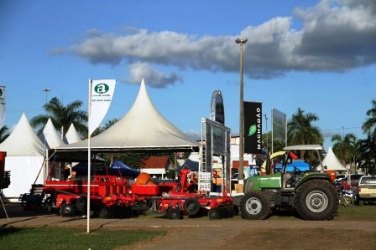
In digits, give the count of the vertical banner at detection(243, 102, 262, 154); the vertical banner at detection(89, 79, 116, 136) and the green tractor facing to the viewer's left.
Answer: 1

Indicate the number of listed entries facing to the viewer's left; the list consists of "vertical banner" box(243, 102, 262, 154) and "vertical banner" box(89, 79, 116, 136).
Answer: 0

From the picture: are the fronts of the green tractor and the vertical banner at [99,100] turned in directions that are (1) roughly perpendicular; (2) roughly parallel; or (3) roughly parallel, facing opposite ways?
roughly perpendicular

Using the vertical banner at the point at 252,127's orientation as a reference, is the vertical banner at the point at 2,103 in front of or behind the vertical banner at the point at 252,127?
in front

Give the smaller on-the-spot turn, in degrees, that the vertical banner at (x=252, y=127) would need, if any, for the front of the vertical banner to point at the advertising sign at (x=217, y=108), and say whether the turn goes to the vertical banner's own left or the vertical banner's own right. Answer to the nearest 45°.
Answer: approximately 45° to the vertical banner's own right

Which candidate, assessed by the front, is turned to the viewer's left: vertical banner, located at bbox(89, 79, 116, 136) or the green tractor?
the green tractor

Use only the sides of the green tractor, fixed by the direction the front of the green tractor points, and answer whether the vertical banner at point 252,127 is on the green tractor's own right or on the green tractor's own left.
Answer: on the green tractor's own right

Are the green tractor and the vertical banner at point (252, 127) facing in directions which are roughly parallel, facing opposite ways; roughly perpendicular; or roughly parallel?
roughly perpendicular

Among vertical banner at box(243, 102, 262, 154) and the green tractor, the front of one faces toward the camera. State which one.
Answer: the vertical banner

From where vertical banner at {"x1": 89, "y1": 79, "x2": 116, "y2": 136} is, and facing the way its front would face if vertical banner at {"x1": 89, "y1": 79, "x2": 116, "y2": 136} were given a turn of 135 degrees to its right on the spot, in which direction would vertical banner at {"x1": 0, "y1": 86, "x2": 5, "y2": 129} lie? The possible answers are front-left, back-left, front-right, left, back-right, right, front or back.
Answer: front

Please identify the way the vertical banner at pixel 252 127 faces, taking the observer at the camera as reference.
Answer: facing the viewer

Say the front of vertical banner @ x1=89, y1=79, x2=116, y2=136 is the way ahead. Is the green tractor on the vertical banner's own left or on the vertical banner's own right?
on the vertical banner's own left

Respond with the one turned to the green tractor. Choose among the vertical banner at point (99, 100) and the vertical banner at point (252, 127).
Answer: the vertical banner at point (252, 127)

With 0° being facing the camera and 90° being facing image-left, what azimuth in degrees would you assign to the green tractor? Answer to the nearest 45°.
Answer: approximately 90°

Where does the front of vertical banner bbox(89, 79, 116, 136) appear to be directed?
toward the camera
